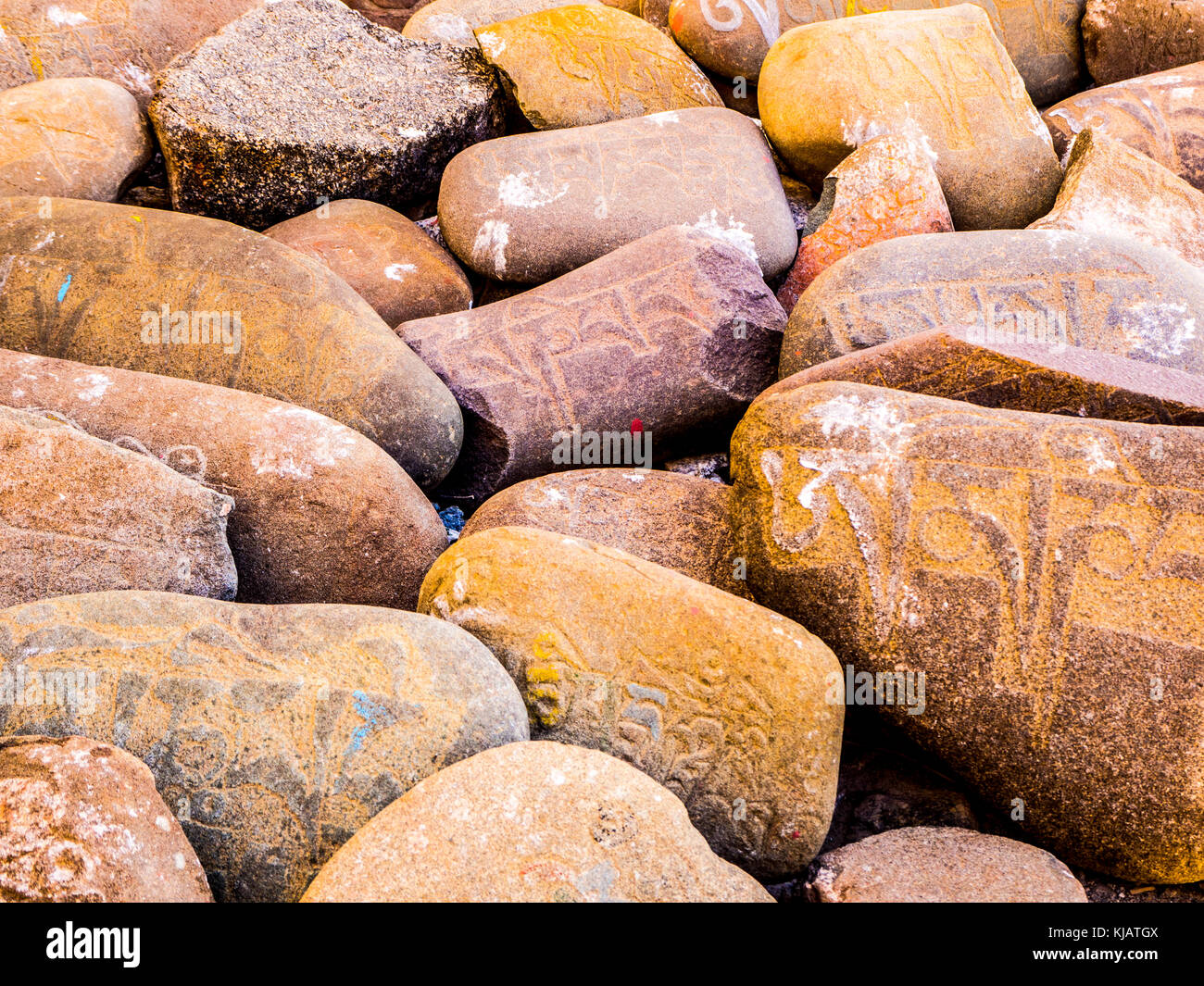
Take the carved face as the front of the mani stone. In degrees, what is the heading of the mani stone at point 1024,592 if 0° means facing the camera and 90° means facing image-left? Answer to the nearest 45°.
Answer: approximately 0°

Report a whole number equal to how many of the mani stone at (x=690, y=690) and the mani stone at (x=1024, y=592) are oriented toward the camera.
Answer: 2

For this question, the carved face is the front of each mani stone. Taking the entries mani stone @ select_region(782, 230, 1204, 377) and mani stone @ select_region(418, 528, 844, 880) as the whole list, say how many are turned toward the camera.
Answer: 2

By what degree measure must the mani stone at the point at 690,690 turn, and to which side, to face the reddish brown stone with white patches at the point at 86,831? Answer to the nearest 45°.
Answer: approximately 45° to its right

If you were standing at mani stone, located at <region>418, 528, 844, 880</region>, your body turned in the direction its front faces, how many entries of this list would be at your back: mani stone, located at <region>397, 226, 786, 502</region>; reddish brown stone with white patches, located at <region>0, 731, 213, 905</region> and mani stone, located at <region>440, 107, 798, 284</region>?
2

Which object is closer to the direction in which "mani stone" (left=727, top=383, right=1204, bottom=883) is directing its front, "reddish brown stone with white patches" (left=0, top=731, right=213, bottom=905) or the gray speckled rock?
the reddish brown stone with white patches

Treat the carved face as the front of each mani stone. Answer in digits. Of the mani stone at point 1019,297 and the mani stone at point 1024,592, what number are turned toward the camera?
2

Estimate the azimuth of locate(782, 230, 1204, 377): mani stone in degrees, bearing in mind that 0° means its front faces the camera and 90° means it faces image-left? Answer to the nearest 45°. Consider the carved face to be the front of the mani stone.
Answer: approximately 0°

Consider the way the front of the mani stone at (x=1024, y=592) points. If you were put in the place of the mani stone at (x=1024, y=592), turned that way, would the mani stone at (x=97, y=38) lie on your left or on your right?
on your right

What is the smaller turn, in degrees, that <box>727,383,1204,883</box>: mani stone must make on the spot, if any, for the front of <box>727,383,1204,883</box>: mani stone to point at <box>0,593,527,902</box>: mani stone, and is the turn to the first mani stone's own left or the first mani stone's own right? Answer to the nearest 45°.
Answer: approximately 45° to the first mani stone's own right
